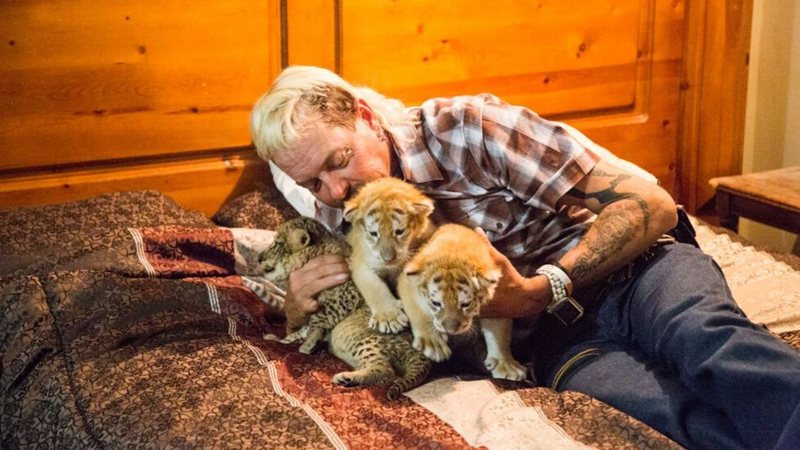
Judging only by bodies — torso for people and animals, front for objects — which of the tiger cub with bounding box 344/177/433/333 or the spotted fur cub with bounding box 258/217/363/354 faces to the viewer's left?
the spotted fur cub

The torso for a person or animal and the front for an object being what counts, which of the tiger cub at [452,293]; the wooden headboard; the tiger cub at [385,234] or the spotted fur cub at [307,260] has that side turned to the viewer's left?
the spotted fur cub

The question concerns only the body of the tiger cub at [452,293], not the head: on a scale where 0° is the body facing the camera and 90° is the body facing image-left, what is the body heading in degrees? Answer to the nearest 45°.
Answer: approximately 0°

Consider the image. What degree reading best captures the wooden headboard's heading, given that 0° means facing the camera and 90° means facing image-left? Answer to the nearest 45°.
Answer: approximately 0°

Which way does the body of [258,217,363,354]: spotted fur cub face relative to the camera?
to the viewer's left

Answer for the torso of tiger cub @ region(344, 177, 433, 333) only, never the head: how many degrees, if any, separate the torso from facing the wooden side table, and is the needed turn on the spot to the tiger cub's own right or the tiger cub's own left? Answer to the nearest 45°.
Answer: approximately 135° to the tiger cub's own left

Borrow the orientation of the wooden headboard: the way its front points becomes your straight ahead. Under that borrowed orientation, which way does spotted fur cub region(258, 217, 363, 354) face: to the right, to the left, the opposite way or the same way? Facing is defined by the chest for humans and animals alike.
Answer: to the right

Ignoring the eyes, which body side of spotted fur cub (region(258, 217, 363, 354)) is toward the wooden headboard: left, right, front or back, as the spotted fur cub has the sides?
right

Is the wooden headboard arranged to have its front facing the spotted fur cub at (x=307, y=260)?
yes
